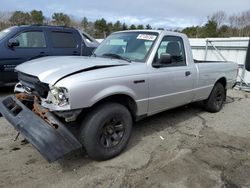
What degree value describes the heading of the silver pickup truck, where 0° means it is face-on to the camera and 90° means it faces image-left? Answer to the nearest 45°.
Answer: approximately 45°

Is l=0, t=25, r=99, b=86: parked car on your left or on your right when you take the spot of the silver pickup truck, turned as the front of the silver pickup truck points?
on your right
